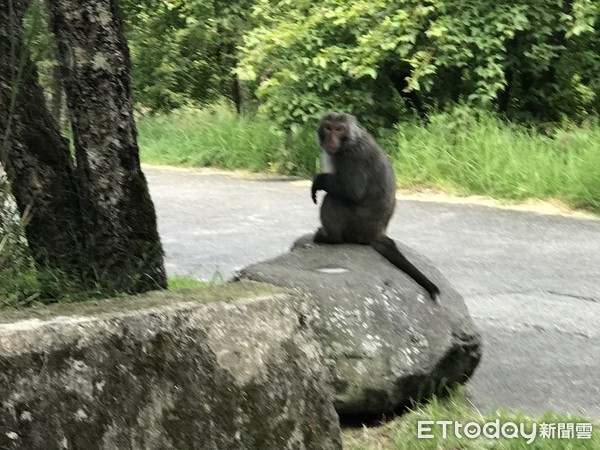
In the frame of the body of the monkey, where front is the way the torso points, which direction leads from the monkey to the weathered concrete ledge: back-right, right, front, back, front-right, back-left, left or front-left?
left

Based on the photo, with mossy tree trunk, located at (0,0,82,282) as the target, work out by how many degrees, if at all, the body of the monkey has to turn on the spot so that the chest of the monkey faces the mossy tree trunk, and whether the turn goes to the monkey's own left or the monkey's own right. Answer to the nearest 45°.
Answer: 0° — it already faces it

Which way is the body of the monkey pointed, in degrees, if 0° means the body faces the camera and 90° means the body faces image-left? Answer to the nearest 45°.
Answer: approximately 90°

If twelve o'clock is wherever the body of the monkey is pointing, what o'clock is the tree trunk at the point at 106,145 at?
The tree trunk is roughly at 11 o'clock from the monkey.

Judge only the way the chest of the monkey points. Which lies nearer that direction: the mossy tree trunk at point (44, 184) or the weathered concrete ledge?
the mossy tree trunk
